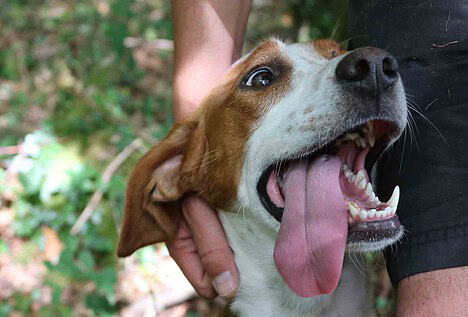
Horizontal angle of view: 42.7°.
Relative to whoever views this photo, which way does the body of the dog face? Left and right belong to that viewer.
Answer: facing the viewer and to the right of the viewer
